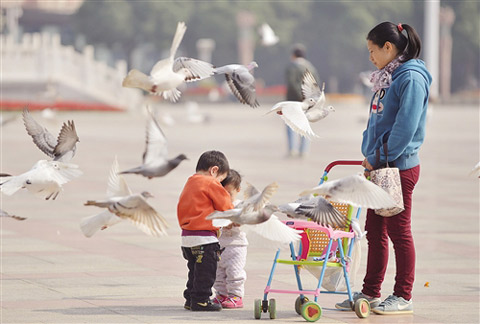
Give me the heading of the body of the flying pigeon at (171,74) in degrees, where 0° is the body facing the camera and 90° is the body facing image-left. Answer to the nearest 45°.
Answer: approximately 270°

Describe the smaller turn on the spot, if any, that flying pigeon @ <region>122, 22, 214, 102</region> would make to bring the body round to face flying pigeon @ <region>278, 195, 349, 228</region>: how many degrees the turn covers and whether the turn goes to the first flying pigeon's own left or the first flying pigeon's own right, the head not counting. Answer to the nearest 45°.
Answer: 0° — it already faces it

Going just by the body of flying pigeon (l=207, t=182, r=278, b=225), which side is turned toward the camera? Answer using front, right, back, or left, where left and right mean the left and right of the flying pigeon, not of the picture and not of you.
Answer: right

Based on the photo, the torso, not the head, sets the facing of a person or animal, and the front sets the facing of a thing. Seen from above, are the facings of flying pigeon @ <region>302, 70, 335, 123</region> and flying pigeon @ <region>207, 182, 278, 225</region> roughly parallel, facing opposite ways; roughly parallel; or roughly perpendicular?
roughly parallel

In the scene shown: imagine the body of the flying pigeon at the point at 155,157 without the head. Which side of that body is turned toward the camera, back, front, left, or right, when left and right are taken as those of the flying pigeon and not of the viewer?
right

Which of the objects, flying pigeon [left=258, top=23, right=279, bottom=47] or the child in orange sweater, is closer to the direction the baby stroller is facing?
the child in orange sweater

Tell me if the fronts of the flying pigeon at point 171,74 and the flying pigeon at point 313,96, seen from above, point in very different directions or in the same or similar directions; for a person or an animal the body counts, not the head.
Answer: same or similar directions

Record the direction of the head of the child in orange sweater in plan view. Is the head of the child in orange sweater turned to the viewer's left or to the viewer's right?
to the viewer's right

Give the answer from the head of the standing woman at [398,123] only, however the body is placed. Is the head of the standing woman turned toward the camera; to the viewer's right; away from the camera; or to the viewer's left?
to the viewer's left

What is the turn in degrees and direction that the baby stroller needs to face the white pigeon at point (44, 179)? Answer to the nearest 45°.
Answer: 0° — it already faces it

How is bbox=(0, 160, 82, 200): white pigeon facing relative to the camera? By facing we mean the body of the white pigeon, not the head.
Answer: to the viewer's right
